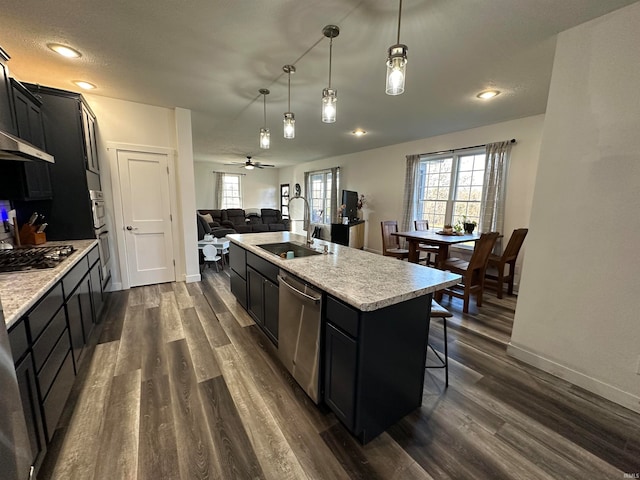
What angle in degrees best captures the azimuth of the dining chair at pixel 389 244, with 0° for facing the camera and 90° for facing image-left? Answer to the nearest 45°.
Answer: approximately 315°

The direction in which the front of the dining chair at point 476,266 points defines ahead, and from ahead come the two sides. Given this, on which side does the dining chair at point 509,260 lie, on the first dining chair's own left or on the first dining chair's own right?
on the first dining chair's own right

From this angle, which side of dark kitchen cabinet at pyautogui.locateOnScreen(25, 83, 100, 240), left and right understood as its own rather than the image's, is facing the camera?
right

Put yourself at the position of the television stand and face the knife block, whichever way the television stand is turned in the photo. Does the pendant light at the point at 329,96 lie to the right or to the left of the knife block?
left

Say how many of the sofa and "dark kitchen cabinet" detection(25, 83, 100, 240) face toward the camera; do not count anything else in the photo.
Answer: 1

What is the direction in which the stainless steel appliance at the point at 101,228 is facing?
to the viewer's right

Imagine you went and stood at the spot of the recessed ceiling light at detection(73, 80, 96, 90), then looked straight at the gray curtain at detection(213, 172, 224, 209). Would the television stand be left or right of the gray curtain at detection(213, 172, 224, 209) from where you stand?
right

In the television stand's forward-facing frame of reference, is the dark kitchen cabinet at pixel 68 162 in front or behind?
in front

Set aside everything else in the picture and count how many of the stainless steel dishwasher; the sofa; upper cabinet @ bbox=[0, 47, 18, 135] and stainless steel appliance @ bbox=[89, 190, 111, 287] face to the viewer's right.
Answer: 2

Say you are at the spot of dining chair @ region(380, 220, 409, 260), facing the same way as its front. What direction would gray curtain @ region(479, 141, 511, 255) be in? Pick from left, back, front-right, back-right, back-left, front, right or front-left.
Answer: front-left

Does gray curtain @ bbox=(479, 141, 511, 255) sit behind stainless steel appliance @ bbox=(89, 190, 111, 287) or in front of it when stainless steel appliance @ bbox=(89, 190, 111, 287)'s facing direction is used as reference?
in front
